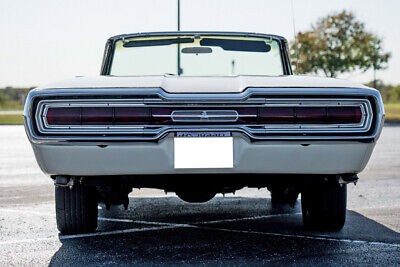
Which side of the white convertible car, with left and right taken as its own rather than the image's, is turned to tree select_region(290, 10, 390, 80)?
front

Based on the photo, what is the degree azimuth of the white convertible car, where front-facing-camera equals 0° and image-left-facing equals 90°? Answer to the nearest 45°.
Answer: approximately 180°
